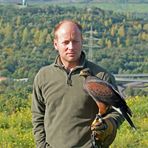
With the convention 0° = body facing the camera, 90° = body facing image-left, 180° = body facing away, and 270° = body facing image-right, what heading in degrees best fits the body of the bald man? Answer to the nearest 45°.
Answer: approximately 0°

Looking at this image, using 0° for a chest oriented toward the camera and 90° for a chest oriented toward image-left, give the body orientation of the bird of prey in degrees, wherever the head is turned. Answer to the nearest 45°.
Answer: approximately 90°
